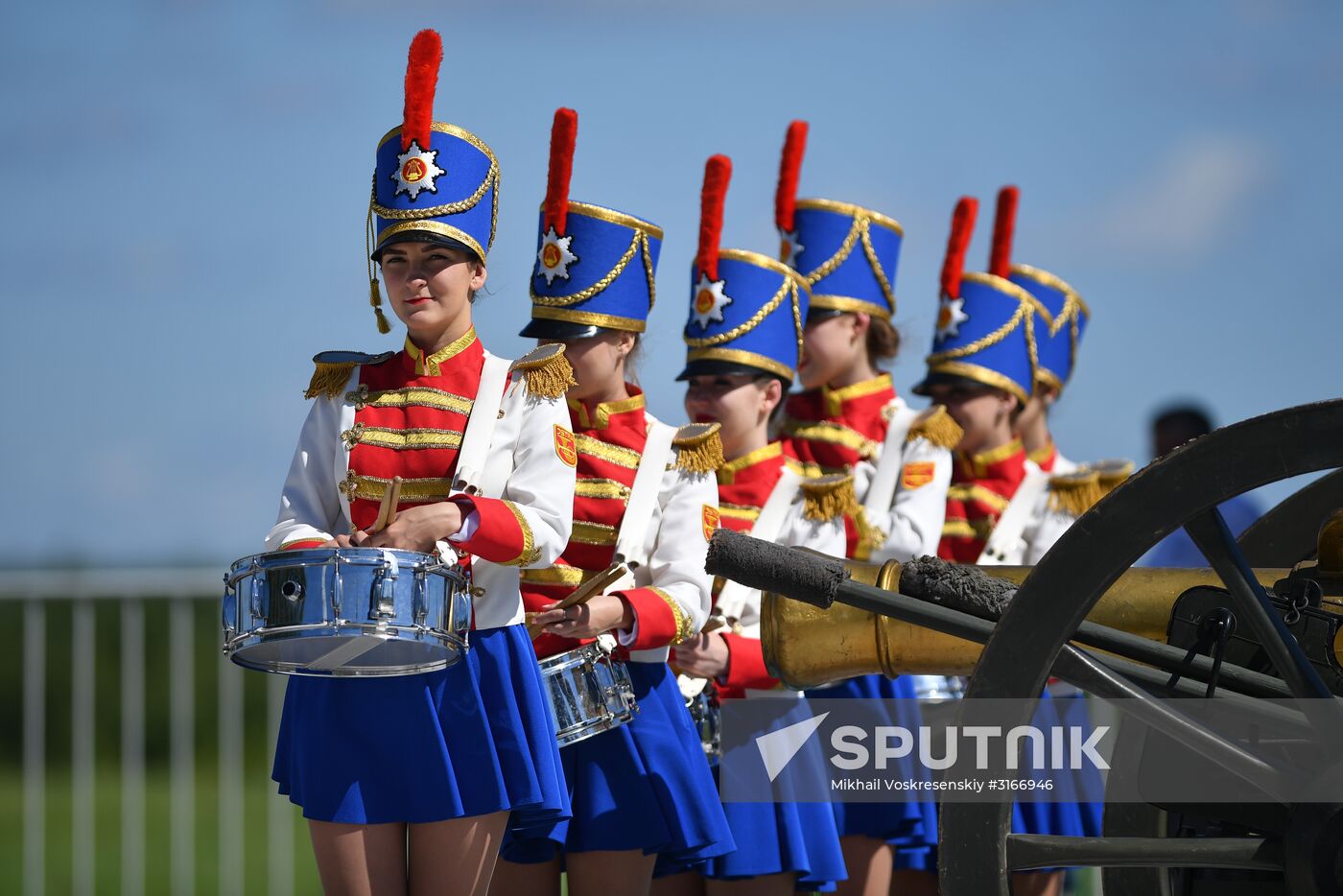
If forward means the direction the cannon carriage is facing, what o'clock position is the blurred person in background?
The blurred person in background is roughly at 3 o'clock from the cannon carriage.

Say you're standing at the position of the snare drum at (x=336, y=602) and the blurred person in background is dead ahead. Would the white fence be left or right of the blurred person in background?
left

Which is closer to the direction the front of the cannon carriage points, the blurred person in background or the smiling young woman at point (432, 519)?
the smiling young woman

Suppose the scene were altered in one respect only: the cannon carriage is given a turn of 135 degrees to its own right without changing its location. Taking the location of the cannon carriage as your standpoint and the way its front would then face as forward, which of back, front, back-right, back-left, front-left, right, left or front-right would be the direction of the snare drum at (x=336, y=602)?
back-left

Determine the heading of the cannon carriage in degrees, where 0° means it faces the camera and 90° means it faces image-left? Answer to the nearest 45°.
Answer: approximately 90°

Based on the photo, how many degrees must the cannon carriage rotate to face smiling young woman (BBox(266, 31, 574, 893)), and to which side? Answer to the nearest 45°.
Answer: approximately 45° to its right

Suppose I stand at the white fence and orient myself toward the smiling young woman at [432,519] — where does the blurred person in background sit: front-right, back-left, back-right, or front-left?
front-left
